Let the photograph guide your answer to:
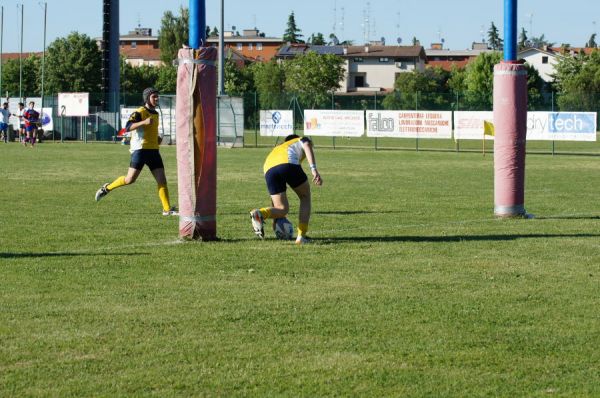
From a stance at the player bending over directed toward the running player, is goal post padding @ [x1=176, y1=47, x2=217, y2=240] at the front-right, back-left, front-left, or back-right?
front-left

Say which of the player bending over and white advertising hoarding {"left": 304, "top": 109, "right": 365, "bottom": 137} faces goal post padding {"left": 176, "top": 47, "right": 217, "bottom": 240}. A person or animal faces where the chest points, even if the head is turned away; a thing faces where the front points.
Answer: the white advertising hoarding

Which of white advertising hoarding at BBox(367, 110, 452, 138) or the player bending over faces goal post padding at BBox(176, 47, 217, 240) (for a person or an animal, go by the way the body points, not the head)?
the white advertising hoarding

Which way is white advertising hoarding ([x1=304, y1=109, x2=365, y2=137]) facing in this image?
toward the camera

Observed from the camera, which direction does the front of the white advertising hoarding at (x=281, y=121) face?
facing the viewer

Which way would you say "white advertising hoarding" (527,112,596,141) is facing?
toward the camera

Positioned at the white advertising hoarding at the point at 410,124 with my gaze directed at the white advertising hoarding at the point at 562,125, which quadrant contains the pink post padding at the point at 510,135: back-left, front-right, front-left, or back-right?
front-right

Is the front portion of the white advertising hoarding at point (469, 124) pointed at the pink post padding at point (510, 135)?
yes

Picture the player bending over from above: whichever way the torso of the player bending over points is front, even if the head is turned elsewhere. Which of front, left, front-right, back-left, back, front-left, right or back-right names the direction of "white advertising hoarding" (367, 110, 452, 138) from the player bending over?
front-left

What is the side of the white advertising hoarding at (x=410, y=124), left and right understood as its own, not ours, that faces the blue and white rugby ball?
front

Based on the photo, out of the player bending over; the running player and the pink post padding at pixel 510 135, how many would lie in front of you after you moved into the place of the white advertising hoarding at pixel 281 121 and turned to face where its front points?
3

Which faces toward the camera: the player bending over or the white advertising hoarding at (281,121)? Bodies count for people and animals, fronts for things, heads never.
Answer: the white advertising hoarding

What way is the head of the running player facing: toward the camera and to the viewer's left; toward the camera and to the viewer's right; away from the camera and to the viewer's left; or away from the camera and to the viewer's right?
toward the camera and to the viewer's right

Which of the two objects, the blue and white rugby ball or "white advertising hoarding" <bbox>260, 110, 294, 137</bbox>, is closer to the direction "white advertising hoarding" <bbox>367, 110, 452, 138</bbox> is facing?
the blue and white rugby ball

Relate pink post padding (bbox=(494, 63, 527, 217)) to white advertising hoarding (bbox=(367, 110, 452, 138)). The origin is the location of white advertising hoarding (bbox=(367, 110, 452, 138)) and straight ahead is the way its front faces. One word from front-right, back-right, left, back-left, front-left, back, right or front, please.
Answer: front
